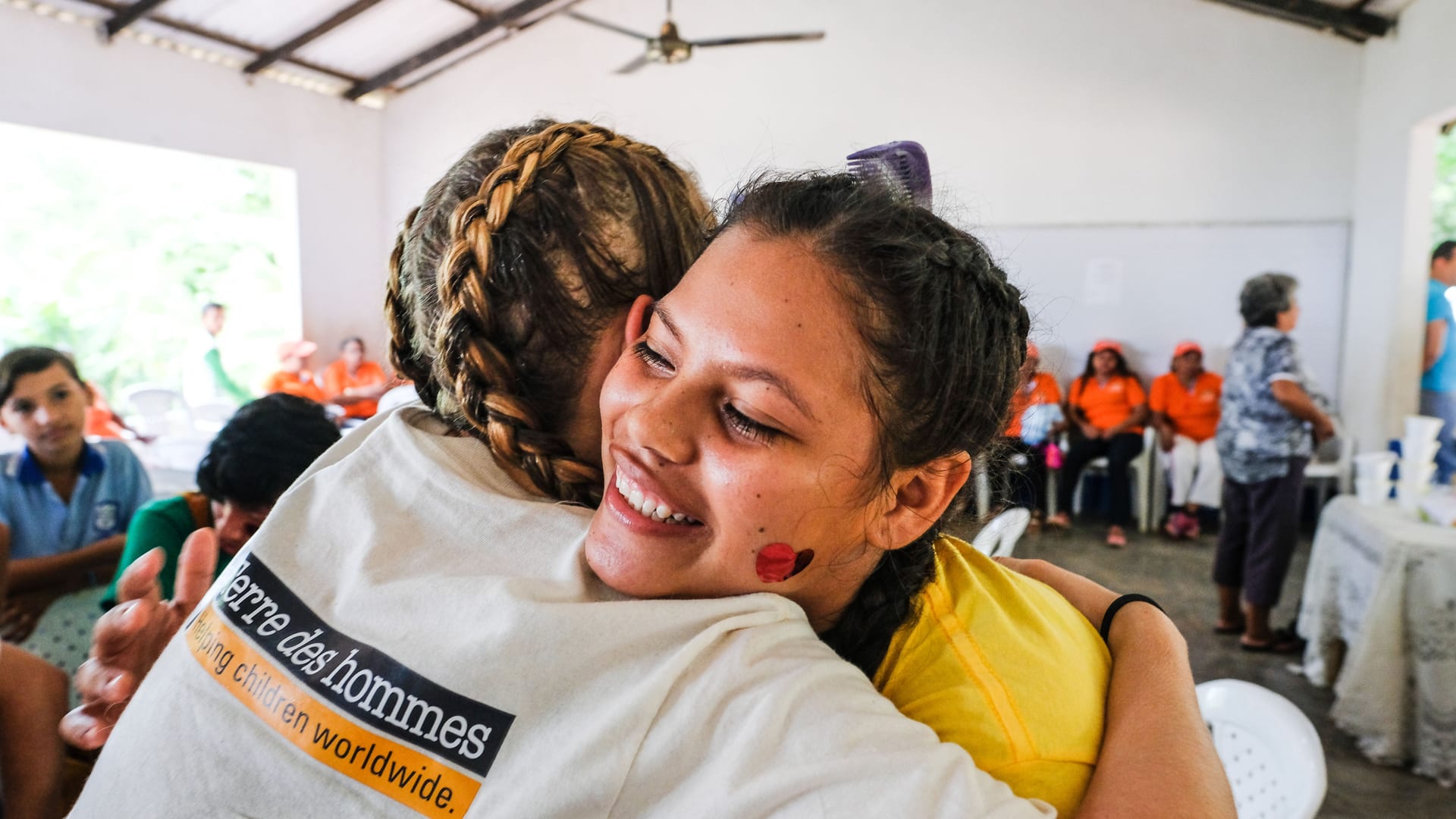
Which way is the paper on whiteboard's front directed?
toward the camera

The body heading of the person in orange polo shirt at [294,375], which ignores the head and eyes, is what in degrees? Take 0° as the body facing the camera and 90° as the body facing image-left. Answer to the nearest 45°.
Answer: approximately 315°

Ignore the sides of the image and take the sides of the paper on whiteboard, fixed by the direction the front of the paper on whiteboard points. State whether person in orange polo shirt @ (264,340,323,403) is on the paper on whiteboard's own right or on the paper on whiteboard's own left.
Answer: on the paper on whiteboard's own right

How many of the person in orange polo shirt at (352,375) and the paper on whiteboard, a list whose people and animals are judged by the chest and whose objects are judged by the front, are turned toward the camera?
2

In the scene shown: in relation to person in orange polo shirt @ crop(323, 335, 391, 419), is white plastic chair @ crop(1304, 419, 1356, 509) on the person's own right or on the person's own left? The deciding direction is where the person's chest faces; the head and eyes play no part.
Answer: on the person's own left

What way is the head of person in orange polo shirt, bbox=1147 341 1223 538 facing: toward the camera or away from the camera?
toward the camera

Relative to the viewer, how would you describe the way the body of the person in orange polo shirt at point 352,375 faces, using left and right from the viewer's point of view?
facing the viewer

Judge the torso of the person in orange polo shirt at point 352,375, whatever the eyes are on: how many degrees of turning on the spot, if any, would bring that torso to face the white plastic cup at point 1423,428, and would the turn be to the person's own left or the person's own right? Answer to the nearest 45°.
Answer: approximately 45° to the person's own left

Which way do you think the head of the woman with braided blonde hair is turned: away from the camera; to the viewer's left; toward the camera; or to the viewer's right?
away from the camera

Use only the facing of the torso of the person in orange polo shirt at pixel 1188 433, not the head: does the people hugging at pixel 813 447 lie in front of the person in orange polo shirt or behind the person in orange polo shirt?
in front

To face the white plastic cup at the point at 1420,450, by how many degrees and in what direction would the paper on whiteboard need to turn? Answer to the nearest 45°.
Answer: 0° — it already faces it

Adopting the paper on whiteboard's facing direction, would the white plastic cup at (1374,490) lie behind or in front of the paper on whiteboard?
in front

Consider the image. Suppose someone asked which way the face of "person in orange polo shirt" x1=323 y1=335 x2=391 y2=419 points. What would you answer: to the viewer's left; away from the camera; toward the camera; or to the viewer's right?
toward the camera

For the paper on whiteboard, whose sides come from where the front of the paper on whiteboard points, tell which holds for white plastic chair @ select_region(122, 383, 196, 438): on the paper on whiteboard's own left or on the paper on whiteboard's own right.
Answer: on the paper on whiteboard's own right

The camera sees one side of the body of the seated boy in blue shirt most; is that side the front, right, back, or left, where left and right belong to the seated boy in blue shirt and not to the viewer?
front
